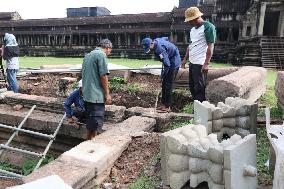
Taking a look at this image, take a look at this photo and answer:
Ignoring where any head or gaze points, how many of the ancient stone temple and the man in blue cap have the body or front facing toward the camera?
1

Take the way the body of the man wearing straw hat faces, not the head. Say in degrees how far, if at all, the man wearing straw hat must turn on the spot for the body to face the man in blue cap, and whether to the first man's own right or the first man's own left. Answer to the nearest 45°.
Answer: approximately 90° to the first man's own right

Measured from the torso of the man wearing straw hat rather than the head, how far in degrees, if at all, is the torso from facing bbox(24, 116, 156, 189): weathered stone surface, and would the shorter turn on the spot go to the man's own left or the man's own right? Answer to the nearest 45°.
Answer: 0° — they already face it

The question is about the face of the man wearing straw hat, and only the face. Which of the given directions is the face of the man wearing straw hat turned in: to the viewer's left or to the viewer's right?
to the viewer's left

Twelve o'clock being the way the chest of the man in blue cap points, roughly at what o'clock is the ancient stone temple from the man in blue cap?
The ancient stone temple is roughly at 3 o'clock from the man in blue cap.

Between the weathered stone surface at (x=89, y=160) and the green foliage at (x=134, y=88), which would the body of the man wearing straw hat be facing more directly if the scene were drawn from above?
the weathered stone surface

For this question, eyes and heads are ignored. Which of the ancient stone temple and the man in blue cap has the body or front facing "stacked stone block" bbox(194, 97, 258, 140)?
the ancient stone temple

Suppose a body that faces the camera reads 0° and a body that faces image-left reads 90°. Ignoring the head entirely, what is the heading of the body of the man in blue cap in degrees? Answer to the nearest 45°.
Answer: approximately 90°

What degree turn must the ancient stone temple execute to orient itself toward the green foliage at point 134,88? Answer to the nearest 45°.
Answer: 0° — it already faces it

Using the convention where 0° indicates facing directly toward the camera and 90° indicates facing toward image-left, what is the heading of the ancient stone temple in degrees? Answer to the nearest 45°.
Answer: approximately 0°

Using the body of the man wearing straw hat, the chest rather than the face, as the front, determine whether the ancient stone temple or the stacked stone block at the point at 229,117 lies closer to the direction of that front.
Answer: the stacked stone block
